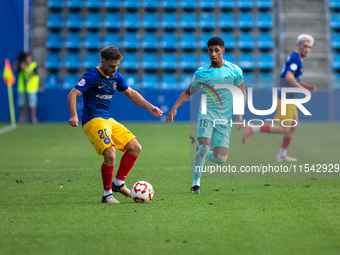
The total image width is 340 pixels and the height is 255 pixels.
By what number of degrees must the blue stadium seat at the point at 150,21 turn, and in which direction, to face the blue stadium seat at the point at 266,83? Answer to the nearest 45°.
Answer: approximately 45° to its left

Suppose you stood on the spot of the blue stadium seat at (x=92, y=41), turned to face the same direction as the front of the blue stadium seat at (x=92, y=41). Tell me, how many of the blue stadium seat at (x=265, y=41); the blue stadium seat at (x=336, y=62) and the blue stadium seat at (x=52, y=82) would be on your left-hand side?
2

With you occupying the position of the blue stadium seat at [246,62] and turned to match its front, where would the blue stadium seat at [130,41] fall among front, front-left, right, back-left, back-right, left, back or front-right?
right

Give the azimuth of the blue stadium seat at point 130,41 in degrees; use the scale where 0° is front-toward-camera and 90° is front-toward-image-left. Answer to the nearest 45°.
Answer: approximately 0°

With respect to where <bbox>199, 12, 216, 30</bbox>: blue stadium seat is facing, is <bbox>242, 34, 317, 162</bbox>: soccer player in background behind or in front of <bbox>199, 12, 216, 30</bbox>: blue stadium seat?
in front

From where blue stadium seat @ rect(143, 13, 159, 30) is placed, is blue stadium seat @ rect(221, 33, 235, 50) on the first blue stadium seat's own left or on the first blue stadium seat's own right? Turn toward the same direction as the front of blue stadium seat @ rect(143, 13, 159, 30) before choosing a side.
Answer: on the first blue stadium seat's own left

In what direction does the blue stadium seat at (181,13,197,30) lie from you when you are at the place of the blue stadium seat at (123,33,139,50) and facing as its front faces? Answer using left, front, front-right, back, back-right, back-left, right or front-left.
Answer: left

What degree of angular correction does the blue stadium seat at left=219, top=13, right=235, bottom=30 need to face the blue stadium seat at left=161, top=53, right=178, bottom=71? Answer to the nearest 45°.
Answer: approximately 45° to its right

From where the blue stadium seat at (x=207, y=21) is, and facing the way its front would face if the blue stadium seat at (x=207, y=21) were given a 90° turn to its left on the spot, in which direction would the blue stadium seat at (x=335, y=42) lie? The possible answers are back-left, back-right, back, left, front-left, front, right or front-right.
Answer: front

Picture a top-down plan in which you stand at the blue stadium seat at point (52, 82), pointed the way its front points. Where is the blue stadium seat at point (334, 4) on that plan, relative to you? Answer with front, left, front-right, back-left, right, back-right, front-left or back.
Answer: left

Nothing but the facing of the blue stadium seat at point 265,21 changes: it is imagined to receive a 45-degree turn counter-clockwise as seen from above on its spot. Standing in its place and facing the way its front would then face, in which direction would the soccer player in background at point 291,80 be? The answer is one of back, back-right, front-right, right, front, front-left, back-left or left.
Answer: front-right
